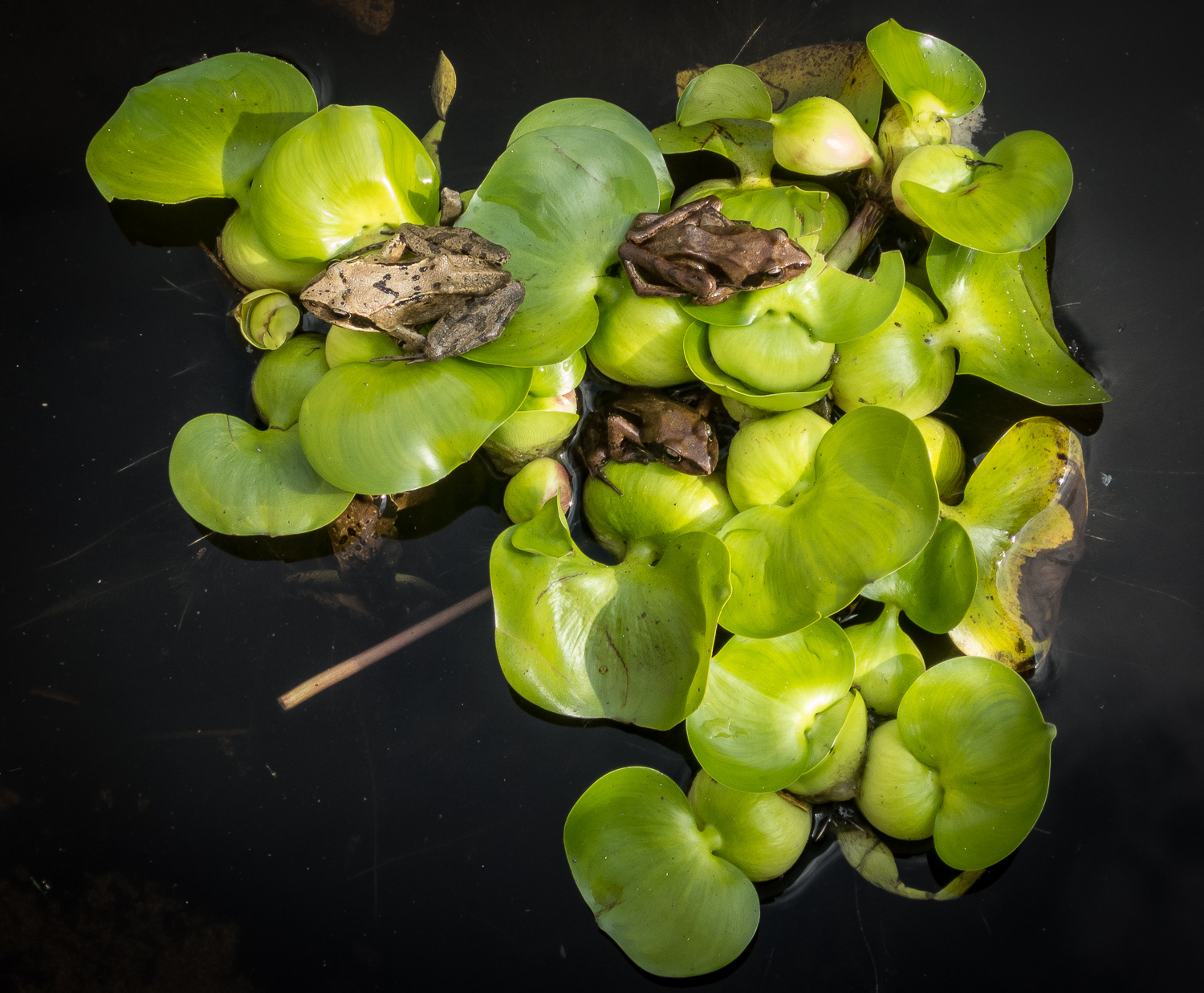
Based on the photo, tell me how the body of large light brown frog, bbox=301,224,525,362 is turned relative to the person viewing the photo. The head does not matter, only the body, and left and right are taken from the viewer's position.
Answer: facing to the left of the viewer

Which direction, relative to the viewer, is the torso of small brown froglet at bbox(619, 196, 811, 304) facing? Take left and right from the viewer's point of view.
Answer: facing to the right of the viewer

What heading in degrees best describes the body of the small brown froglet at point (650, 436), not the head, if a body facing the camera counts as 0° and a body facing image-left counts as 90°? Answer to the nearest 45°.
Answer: approximately 315°

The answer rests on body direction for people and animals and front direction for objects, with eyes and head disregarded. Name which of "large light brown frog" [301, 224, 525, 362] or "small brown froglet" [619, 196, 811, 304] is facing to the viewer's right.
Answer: "small brown froglet" [619, 196, 811, 304]

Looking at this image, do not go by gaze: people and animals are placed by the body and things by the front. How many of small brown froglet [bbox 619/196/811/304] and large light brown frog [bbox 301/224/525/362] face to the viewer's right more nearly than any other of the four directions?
1
